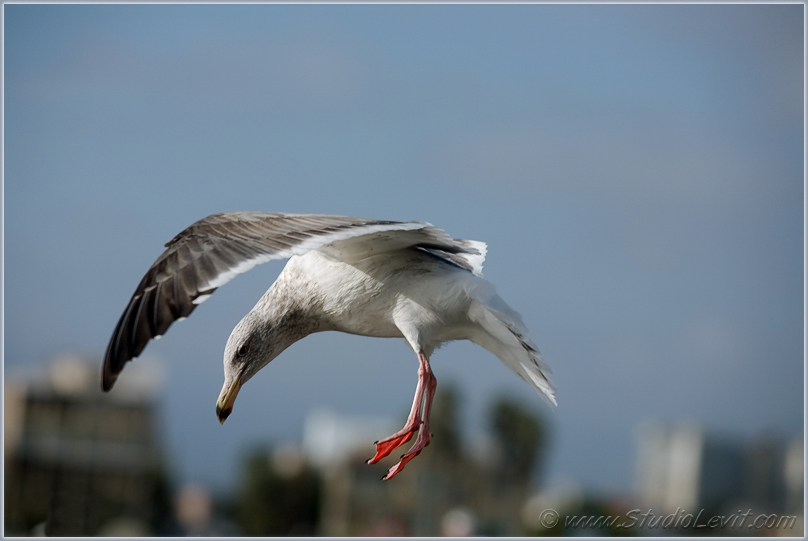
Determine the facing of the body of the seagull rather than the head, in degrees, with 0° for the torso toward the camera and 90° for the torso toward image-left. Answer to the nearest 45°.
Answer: approximately 90°
